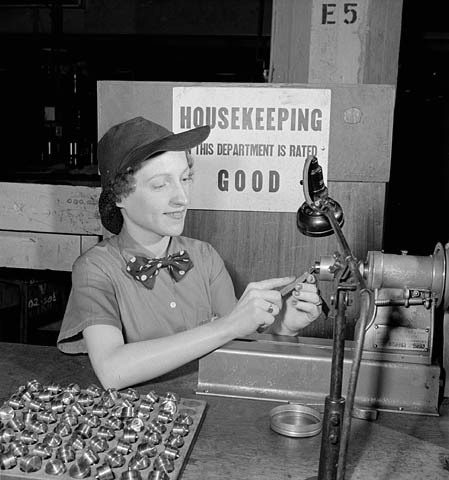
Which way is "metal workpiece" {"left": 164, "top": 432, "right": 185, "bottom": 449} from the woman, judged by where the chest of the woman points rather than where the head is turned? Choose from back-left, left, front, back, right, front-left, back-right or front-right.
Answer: front-right

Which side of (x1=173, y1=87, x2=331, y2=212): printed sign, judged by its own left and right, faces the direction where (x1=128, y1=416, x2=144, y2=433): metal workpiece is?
front

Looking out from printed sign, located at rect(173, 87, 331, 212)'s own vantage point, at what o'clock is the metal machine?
The metal machine is roughly at 11 o'clock from the printed sign.

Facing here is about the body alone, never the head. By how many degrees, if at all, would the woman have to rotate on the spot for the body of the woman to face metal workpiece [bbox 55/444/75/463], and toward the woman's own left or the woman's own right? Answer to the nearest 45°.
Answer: approximately 45° to the woman's own right

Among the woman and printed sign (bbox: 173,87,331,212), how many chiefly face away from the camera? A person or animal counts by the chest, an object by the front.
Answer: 0

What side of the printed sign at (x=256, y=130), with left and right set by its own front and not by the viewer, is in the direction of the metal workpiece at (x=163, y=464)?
front

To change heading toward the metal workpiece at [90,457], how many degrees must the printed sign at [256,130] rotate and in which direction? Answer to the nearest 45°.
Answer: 0° — it already faces it

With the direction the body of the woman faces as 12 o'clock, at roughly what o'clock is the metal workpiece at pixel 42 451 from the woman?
The metal workpiece is roughly at 2 o'clock from the woman.

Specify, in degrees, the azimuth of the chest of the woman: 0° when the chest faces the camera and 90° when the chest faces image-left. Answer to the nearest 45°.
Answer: approximately 315°
